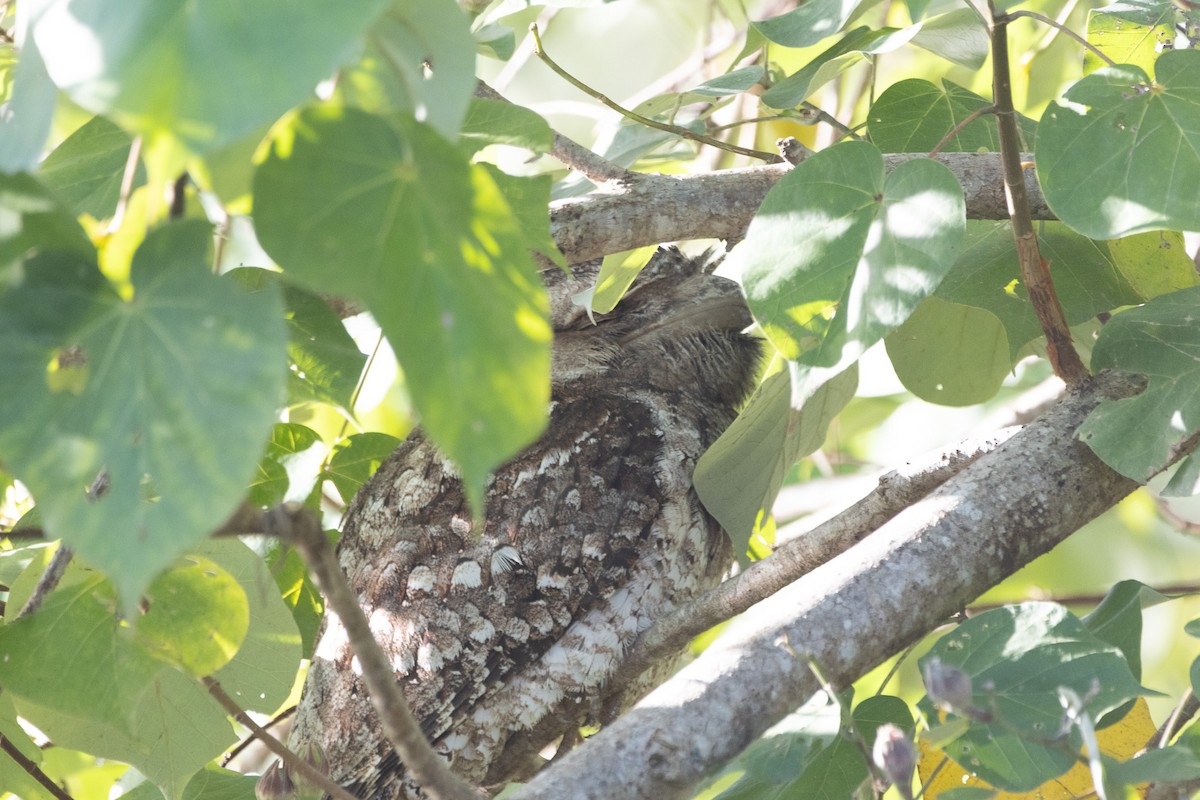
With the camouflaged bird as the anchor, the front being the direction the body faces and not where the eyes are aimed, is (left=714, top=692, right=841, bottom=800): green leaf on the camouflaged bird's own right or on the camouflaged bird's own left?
on the camouflaged bird's own right

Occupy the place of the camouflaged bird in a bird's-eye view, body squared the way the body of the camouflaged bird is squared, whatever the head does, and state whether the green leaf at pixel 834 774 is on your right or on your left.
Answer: on your right

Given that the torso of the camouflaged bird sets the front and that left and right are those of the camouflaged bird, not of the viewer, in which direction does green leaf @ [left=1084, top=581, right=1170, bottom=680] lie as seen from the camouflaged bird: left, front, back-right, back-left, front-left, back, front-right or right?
front-right

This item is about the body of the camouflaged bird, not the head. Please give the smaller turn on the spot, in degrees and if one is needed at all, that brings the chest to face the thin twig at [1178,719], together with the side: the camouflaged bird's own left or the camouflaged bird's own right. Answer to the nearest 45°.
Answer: approximately 45° to the camouflaged bird's own right

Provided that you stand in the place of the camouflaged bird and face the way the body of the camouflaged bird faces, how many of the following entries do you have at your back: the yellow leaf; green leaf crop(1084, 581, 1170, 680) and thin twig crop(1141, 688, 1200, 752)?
0
